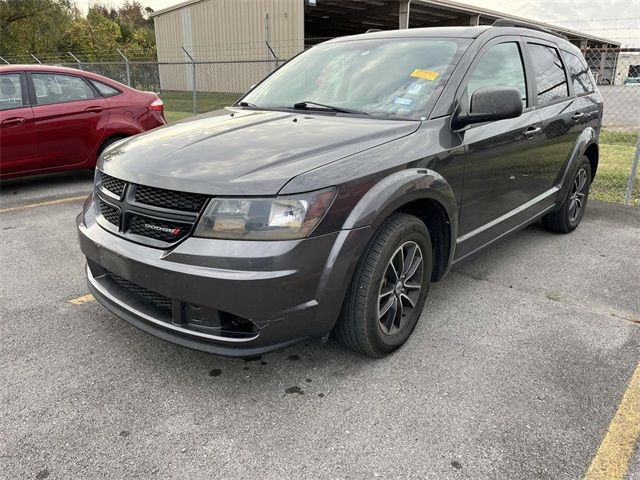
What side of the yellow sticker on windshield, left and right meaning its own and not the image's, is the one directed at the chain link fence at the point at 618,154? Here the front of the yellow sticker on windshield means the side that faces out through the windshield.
back

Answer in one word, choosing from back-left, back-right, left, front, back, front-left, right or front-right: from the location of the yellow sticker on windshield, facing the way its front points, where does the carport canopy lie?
back-right

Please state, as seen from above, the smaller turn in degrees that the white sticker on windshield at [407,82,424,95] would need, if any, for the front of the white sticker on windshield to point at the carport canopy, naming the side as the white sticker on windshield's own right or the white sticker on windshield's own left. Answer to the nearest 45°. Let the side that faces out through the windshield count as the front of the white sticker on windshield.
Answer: approximately 135° to the white sticker on windshield's own right

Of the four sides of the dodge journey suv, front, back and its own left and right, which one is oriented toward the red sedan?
right

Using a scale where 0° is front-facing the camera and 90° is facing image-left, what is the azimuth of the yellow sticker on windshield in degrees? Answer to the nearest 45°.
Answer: approximately 45°

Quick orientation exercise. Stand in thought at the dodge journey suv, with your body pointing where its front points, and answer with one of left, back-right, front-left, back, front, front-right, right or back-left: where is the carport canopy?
back-right

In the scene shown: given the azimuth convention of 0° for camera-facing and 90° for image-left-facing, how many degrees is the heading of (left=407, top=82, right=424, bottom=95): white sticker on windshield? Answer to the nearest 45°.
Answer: approximately 45°
